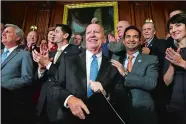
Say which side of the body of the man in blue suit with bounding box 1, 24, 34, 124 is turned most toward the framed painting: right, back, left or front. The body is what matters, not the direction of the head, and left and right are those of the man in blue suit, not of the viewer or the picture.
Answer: back

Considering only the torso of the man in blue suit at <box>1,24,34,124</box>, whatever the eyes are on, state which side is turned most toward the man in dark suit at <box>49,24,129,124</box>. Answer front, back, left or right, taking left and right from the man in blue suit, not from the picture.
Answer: left

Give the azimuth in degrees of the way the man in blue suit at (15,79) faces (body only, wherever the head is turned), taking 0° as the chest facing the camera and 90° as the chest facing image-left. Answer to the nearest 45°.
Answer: approximately 45°

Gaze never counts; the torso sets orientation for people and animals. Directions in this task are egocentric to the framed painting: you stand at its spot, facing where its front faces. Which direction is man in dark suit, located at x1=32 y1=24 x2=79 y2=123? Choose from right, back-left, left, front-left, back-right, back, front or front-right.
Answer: front

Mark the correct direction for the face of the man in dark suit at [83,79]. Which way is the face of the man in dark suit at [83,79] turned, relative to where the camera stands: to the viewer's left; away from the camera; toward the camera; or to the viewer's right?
toward the camera

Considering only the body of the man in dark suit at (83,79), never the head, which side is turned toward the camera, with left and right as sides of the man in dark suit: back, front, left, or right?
front

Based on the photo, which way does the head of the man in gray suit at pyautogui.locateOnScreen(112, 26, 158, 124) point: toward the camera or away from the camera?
toward the camera

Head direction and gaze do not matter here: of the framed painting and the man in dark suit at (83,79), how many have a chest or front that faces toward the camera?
2

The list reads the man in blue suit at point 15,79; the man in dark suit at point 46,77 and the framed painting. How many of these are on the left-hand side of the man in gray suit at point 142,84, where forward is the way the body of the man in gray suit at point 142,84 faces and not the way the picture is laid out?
0

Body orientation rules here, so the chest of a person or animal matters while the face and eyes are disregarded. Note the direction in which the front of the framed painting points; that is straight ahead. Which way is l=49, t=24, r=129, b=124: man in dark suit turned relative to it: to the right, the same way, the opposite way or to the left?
the same way

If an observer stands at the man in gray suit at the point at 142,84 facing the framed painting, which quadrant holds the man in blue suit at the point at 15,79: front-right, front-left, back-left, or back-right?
front-left
